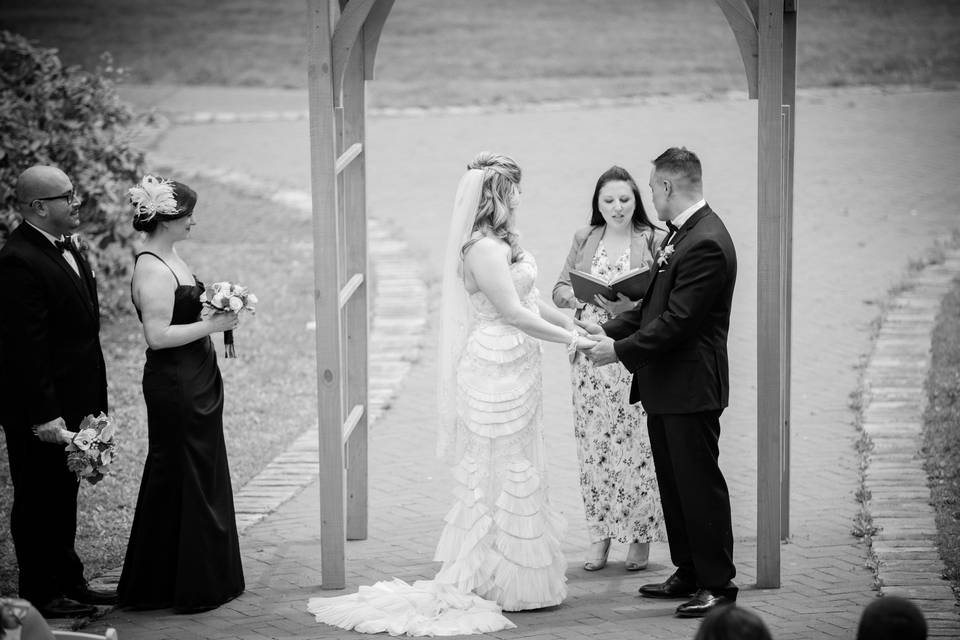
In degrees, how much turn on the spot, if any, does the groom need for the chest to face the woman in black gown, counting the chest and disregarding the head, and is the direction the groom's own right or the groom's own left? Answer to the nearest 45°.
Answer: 0° — they already face them

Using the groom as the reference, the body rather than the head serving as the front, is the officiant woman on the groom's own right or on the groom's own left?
on the groom's own right

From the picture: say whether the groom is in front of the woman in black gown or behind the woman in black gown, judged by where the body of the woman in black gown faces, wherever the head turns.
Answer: in front

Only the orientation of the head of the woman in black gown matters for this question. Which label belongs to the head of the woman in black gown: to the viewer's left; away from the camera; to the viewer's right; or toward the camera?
to the viewer's right

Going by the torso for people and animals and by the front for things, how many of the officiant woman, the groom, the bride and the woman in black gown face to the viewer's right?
2

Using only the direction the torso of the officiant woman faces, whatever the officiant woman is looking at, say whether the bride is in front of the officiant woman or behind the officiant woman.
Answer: in front

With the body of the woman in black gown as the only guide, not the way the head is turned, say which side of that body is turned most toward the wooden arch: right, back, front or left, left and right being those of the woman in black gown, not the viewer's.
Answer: front

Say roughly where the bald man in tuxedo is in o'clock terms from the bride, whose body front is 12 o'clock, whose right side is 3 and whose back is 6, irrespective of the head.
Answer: The bald man in tuxedo is roughly at 6 o'clock from the bride.

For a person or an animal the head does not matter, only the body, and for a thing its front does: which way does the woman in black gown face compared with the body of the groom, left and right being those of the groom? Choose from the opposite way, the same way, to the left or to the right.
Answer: the opposite way

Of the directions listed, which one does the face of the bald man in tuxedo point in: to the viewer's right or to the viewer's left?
to the viewer's right

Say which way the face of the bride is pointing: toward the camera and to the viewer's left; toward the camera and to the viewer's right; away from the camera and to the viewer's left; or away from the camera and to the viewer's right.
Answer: away from the camera and to the viewer's right

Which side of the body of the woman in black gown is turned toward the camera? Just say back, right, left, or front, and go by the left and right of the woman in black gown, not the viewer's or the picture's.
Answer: right

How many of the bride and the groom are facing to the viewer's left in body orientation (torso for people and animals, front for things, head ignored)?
1

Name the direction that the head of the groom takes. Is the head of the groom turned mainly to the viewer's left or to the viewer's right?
to the viewer's left

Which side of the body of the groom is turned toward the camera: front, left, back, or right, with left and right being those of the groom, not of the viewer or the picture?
left

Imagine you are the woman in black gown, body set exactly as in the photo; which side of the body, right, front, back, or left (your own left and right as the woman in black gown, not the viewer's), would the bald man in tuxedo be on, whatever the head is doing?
back

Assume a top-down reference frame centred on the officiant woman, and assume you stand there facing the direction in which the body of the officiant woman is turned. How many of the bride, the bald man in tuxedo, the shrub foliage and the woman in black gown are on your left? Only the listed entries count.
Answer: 0

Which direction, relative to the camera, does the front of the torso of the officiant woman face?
toward the camera

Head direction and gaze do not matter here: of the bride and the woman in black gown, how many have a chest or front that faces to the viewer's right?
2

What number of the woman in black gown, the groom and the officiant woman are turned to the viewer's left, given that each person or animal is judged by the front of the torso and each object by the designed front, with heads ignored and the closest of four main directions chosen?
1

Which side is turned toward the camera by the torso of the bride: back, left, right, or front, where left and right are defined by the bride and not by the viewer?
right
